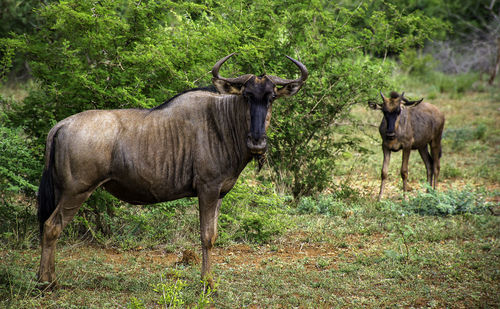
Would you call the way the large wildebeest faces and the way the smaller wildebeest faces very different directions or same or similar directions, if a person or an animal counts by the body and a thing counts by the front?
very different directions

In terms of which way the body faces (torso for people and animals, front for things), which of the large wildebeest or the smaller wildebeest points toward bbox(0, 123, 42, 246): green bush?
the smaller wildebeest

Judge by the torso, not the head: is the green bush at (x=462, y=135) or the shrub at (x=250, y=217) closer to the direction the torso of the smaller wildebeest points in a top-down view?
the shrub

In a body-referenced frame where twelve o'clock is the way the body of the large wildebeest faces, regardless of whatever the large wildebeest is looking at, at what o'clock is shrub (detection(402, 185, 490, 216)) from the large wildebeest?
The shrub is roughly at 11 o'clock from the large wildebeest.

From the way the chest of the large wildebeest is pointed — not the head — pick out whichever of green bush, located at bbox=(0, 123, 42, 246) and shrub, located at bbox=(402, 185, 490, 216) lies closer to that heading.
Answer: the shrub

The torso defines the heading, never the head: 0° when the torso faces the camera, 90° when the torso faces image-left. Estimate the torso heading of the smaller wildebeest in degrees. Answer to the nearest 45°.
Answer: approximately 45°

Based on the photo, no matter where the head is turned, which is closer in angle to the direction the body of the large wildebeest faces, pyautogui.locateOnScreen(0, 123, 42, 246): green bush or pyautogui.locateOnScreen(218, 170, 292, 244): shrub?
the shrub

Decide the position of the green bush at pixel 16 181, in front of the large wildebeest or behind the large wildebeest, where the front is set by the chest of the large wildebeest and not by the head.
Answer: behind

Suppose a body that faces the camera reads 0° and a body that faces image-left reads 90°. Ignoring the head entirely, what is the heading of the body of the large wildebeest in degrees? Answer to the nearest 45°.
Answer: approximately 270°

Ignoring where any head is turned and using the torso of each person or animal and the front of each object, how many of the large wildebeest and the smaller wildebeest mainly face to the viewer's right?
1

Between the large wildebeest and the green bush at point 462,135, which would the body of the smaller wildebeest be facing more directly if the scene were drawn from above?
the large wildebeest

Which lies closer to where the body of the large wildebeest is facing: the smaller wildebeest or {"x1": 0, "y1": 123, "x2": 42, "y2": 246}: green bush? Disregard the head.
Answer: the smaller wildebeest

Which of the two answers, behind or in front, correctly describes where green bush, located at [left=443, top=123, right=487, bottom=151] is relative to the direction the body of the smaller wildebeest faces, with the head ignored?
behind
